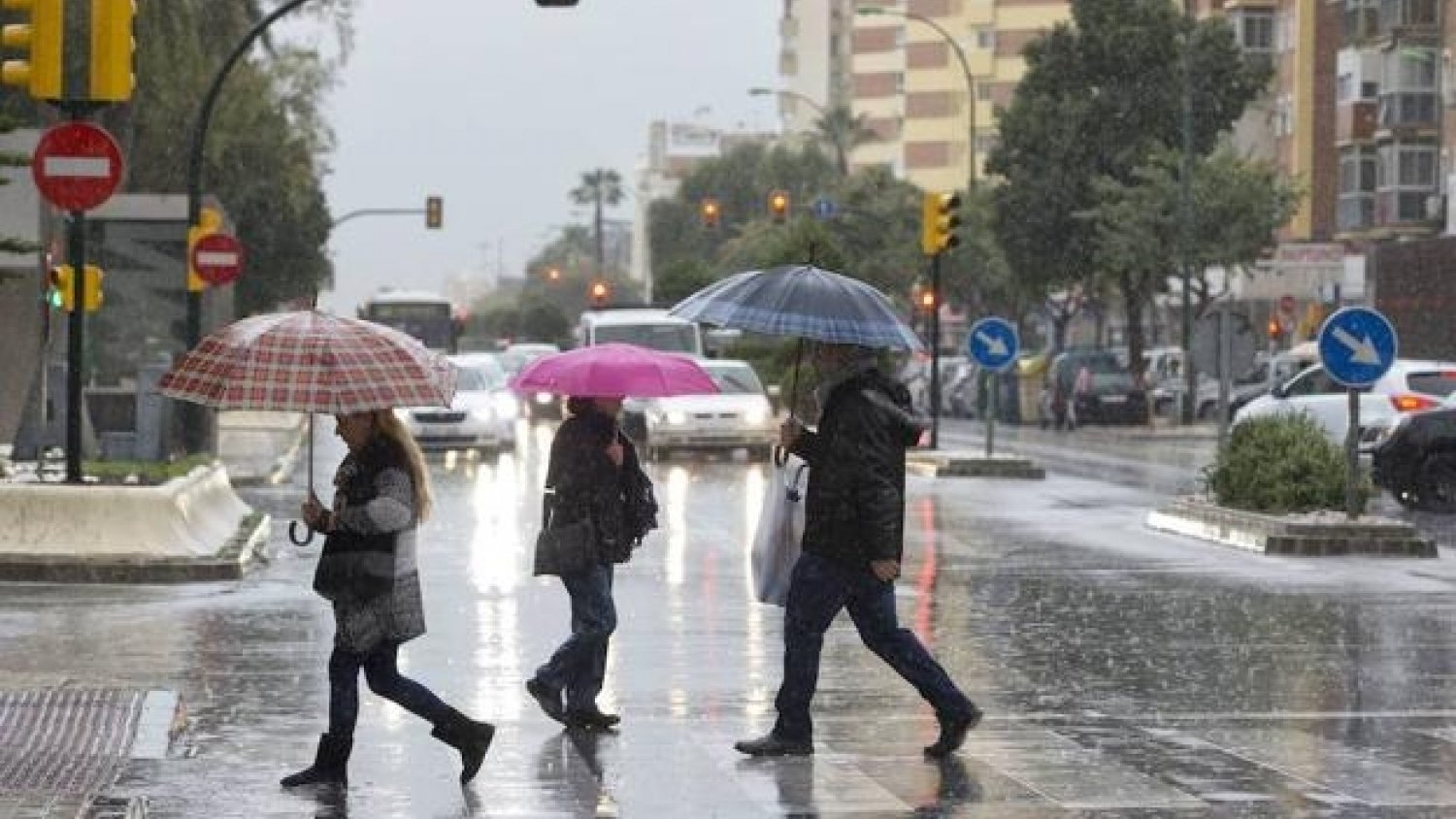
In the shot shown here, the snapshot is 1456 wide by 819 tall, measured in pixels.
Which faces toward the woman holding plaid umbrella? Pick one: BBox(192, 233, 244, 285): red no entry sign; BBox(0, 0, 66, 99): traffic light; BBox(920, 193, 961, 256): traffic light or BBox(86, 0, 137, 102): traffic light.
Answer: the red no entry sign

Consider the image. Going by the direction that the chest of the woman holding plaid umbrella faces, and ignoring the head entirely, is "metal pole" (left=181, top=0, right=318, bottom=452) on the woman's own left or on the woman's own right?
on the woman's own right

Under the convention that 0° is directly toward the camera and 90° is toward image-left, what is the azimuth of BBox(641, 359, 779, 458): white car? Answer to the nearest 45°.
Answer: approximately 0°

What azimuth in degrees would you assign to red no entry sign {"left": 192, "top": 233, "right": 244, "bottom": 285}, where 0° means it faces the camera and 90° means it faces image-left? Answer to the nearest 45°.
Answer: approximately 0°

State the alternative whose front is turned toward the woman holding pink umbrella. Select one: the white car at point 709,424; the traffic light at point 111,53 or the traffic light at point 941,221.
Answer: the white car
